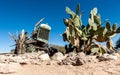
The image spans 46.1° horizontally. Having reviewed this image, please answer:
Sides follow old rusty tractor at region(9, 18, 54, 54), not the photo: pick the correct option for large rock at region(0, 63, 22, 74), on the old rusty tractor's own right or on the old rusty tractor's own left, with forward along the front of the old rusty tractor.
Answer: on the old rusty tractor's own right

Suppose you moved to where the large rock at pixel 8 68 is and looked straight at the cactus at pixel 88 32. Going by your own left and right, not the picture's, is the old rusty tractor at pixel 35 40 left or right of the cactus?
left

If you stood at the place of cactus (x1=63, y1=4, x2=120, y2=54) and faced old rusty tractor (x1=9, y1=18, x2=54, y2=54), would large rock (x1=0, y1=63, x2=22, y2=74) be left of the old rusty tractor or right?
left
